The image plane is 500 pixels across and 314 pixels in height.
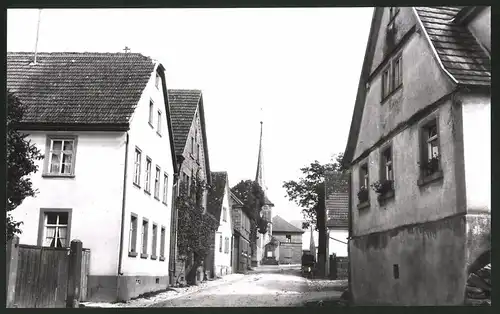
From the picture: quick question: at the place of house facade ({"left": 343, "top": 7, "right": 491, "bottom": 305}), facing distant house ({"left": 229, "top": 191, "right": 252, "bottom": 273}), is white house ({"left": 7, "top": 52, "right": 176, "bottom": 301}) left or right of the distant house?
left

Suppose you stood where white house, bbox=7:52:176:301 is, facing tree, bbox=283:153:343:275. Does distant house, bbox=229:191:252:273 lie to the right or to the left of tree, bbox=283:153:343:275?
left

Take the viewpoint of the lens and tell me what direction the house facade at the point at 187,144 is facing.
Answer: facing the viewer and to the right of the viewer

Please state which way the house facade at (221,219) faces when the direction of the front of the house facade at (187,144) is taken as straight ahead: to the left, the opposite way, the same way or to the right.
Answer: the same way

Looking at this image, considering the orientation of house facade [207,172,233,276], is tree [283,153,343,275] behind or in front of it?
in front

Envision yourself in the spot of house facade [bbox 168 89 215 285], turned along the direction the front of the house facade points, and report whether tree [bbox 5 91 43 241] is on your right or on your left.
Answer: on your right

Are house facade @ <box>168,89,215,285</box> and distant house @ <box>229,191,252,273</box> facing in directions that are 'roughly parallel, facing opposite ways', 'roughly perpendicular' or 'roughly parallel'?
roughly parallel

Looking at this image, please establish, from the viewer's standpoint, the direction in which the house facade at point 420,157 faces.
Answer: facing the viewer and to the left of the viewer

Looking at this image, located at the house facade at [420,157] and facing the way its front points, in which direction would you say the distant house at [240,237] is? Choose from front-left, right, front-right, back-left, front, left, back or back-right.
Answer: right

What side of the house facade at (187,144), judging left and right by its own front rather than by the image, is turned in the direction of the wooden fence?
right

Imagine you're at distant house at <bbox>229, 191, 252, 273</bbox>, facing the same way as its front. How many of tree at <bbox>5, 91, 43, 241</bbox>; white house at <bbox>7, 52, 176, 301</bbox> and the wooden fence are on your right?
3

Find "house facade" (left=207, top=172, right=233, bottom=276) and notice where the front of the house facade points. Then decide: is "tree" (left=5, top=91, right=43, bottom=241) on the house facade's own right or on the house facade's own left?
on the house facade's own right

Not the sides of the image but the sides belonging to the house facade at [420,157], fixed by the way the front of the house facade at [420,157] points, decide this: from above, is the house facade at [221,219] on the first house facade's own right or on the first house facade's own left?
on the first house facade's own right

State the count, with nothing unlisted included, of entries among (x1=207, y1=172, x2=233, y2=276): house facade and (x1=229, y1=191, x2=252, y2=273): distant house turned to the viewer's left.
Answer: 0

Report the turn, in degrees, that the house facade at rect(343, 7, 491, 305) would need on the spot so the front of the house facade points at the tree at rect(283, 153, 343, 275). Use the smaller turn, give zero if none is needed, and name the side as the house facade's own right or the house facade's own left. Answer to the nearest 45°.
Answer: approximately 90° to the house facade's own right

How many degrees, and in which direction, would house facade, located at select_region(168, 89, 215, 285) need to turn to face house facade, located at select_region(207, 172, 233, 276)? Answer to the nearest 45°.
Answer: approximately 90° to its left
